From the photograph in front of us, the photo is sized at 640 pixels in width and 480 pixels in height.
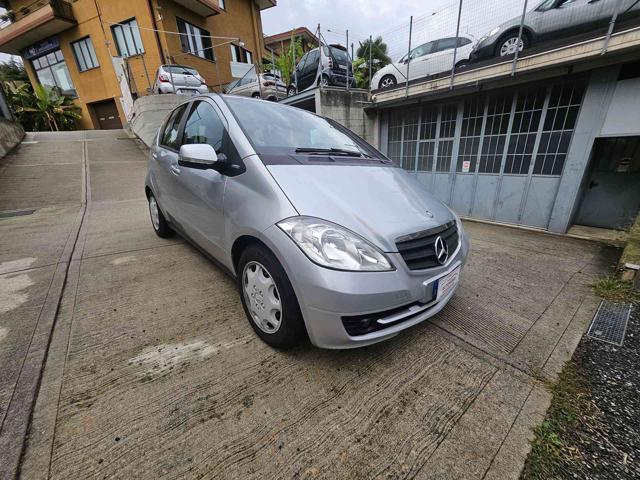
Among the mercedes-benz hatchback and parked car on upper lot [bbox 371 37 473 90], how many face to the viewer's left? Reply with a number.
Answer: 1

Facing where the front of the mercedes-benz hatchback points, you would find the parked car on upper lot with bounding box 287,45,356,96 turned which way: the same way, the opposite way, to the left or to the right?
the opposite way

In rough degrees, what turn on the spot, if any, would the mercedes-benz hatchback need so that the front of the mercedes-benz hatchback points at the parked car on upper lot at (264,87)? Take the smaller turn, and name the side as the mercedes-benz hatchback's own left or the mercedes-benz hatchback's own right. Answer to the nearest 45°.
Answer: approximately 135° to the mercedes-benz hatchback's own left

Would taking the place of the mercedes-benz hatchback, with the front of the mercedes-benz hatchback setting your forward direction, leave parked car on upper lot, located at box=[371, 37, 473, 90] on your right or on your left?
on your left

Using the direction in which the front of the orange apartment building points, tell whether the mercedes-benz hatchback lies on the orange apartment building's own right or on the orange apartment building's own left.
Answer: on the orange apartment building's own left

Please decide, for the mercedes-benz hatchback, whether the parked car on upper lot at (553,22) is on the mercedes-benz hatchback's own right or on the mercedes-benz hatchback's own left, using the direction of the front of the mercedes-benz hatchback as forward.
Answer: on the mercedes-benz hatchback's own left

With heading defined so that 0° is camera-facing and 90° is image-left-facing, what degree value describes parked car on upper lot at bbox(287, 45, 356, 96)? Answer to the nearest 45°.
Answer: approximately 135°

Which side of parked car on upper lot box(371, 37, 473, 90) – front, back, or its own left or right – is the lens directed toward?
left
